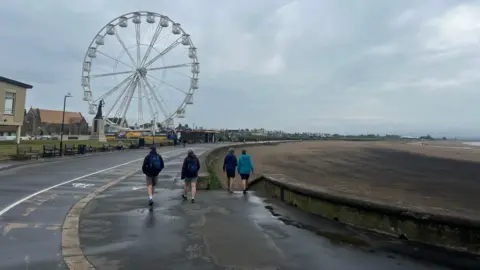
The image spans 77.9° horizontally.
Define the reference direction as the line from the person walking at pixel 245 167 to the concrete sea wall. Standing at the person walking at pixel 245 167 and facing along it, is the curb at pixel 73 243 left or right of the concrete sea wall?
right

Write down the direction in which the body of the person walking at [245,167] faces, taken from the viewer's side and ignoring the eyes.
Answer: away from the camera

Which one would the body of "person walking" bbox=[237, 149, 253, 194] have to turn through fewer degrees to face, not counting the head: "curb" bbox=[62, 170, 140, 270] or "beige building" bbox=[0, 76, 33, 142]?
the beige building

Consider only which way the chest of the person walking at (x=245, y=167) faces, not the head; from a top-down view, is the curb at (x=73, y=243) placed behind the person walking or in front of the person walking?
behind

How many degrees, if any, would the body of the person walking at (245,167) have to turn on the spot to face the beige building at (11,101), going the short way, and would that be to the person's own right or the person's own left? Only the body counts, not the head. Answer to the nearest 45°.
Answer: approximately 45° to the person's own left
